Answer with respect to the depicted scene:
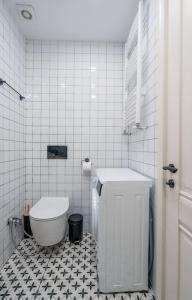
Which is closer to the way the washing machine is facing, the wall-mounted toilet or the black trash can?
the wall-mounted toilet
